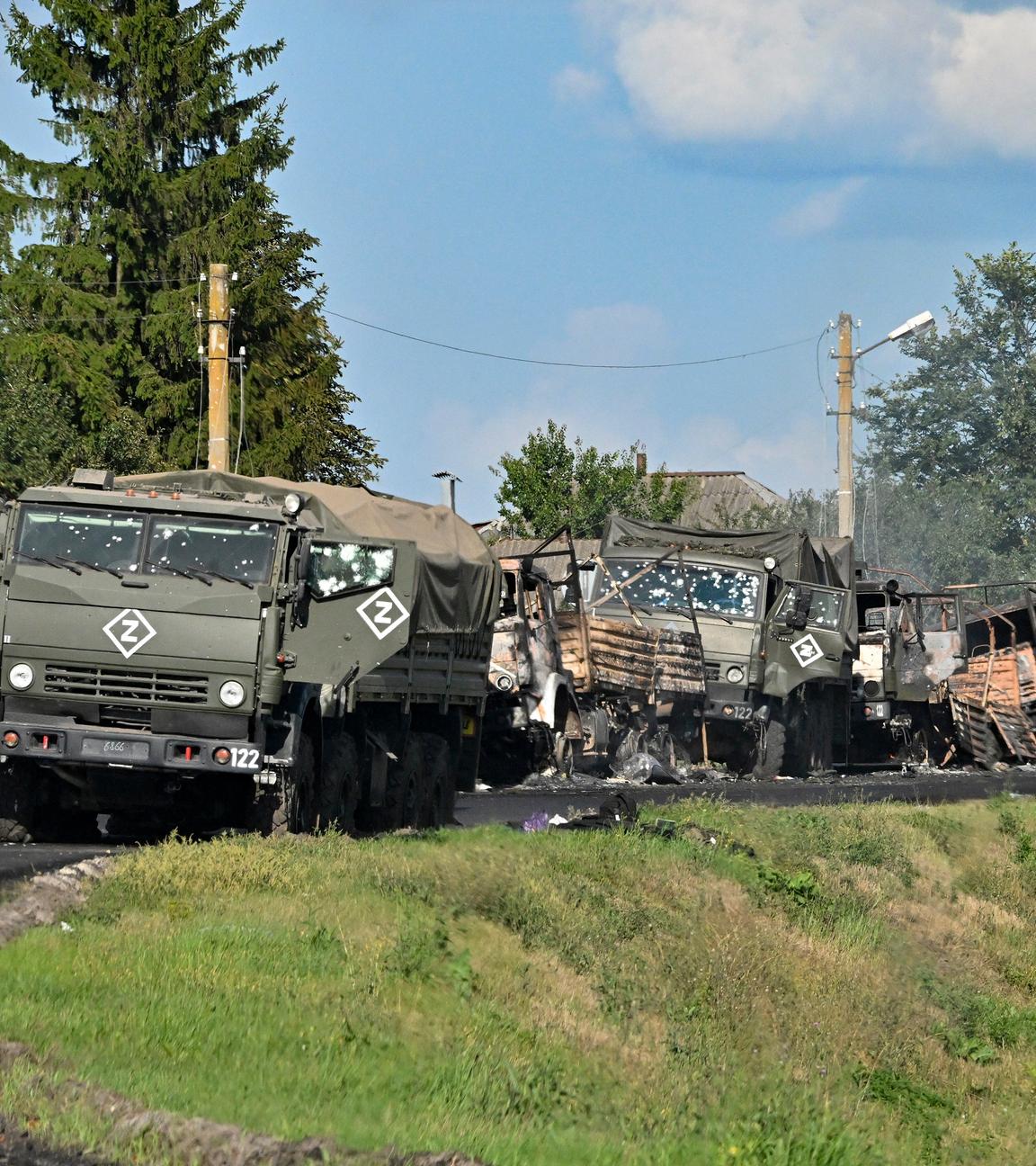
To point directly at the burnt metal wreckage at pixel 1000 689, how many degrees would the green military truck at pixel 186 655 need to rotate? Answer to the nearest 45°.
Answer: approximately 180°

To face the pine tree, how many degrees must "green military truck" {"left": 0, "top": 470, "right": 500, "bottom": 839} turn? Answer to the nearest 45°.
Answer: approximately 135° to its right

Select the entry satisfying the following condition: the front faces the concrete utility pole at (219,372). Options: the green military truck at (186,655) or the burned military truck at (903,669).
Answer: the burned military truck

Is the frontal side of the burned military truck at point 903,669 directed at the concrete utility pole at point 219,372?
yes

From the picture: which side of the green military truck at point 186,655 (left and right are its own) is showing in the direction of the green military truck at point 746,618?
back

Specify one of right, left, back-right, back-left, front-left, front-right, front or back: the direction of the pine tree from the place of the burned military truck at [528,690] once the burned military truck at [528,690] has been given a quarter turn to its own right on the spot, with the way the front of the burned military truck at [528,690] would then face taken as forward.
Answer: front

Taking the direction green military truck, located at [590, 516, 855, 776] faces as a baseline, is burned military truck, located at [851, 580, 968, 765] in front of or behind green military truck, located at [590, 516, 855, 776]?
behind

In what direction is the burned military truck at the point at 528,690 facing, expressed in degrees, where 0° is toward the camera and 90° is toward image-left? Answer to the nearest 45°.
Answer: approximately 45°

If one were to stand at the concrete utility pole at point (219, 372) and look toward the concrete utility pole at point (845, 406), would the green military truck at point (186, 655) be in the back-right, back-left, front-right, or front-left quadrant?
back-right

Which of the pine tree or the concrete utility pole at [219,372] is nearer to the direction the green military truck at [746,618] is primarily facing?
the concrete utility pole

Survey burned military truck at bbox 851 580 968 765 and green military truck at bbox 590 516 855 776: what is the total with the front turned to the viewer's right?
0

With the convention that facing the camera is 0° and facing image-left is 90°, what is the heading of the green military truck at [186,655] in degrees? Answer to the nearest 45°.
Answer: approximately 45°

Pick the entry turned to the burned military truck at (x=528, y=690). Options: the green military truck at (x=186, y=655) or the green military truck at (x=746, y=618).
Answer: the green military truck at (x=746, y=618)

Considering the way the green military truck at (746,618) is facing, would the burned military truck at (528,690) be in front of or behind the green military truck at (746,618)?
in front

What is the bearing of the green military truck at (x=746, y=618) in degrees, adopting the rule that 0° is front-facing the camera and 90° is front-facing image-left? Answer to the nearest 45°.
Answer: approximately 45°

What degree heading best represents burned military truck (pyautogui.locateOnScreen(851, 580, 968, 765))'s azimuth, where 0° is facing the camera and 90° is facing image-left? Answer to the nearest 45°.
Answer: approximately 45°
